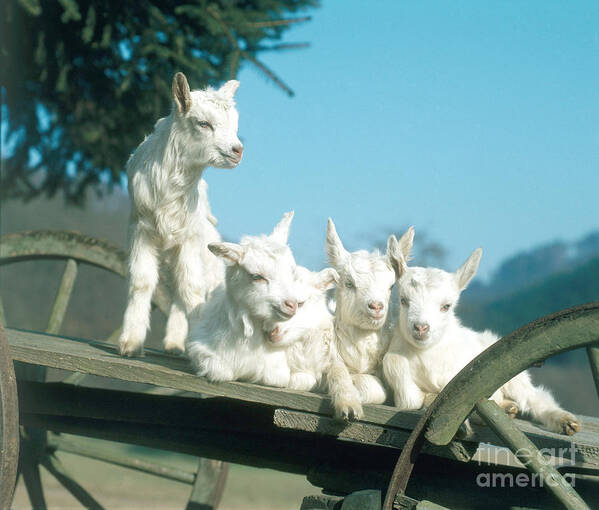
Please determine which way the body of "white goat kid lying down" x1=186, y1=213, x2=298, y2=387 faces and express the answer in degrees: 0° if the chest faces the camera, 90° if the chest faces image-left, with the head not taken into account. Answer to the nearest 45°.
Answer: approximately 315°
